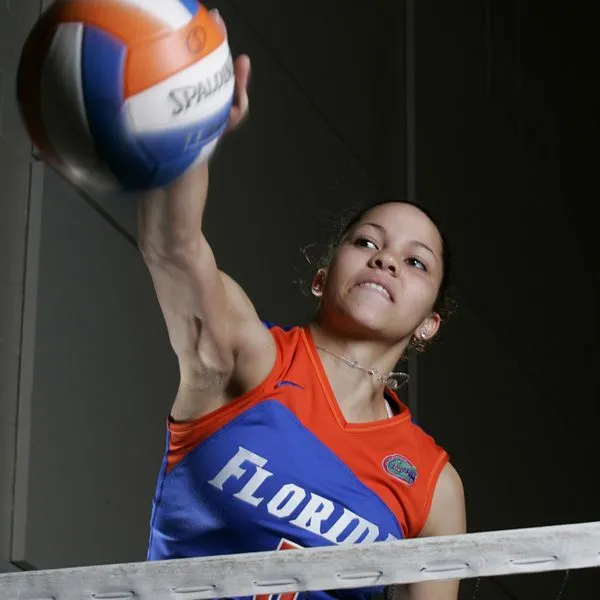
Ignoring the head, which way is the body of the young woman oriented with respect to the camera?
toward the camera
